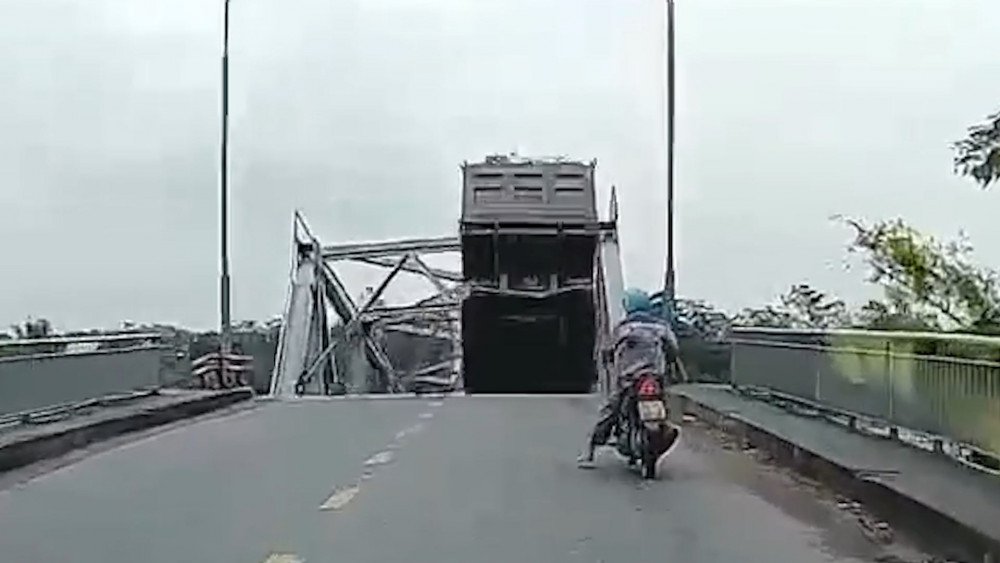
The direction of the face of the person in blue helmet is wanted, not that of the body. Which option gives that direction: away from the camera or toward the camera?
away from the camera

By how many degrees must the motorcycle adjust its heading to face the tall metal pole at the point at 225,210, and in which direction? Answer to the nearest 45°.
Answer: approximately 45° to its left

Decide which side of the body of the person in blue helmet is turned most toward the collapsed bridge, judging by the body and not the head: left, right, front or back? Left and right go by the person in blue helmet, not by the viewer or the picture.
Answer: front

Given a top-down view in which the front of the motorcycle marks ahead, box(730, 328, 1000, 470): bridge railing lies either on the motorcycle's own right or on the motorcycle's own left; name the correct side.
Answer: on the motorcycle's own right

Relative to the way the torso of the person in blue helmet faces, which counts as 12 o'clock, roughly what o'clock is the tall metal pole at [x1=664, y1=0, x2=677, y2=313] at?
The tall metal pole is roughly at 12 o'clock from the person in blue helmet.

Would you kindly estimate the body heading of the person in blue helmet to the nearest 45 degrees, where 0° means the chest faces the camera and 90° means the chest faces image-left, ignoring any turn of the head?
approximately 180°

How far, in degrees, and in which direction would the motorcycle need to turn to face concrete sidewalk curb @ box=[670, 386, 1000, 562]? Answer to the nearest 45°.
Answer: approximately 135° to its right

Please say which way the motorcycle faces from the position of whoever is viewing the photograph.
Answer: facing away from the viewer
